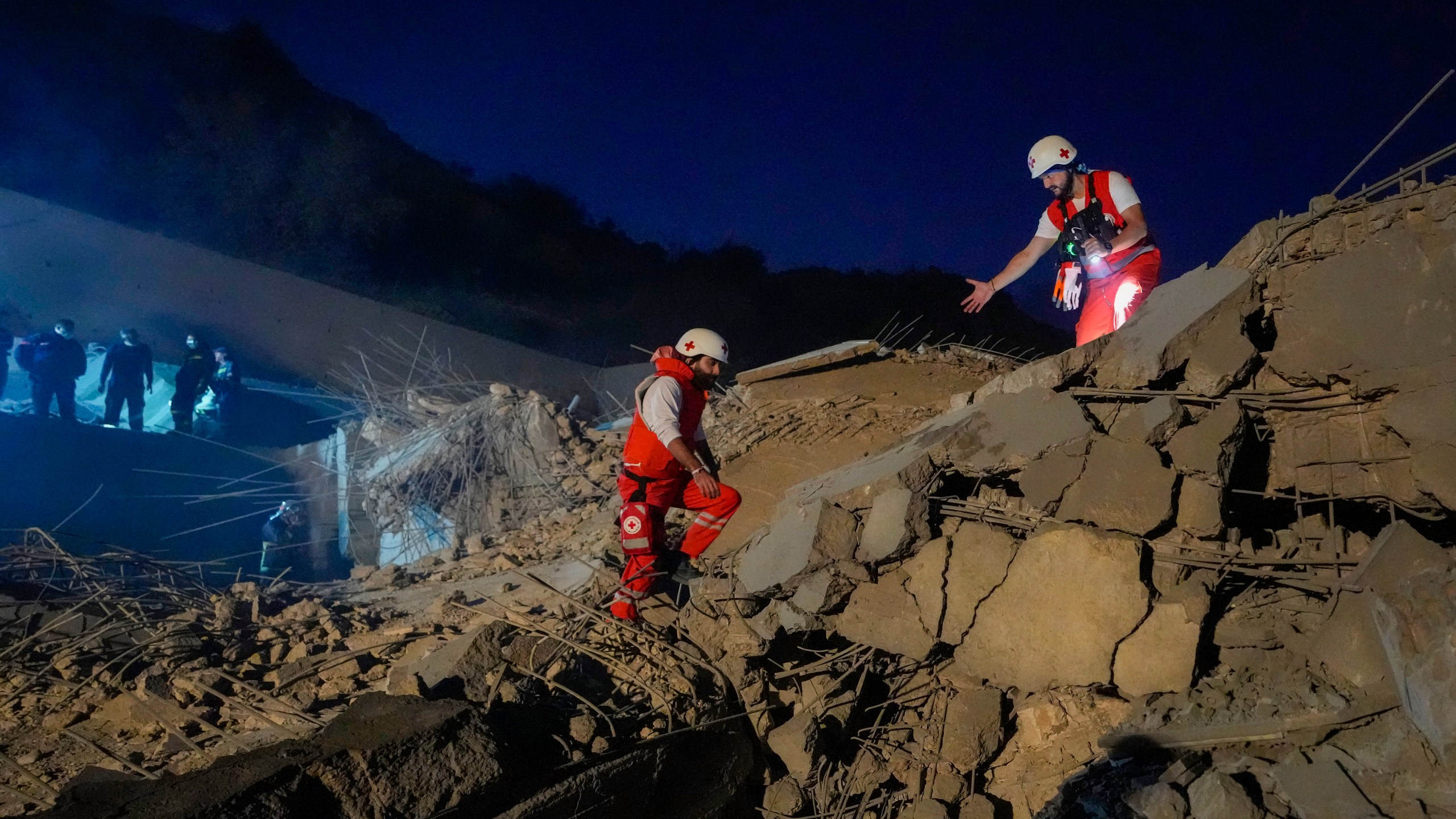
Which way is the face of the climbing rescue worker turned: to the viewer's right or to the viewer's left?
to the viewer's right

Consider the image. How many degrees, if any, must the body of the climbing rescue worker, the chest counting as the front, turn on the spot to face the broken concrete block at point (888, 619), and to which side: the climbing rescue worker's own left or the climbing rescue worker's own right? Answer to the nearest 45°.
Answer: approximately 45° to the climbing rescue worker's own right

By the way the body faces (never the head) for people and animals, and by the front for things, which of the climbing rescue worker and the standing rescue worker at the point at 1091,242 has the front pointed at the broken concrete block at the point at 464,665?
the standing rescue worker

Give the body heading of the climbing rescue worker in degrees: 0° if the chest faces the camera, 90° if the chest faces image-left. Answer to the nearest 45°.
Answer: approximately 270°

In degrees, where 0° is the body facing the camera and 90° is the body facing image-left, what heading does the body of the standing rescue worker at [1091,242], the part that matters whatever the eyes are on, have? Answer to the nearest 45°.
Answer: approximately 45°

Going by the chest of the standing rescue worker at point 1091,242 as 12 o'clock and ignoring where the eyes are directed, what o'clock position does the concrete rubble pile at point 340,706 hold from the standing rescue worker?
The concrete rubble pile is roughly at 12 o'clock from the standing rescue worker.

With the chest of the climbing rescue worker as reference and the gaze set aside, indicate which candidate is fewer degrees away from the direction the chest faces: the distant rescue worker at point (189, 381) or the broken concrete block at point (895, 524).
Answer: the broken concrete block

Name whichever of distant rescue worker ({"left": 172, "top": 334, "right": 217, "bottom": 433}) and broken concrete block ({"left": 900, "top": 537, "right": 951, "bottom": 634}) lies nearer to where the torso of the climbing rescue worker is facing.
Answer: the broken concrete block

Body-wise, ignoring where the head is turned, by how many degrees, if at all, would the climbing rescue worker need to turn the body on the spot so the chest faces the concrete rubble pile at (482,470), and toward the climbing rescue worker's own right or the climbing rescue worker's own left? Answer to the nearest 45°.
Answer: approximately 135° to the climbing rescue worker's own left
